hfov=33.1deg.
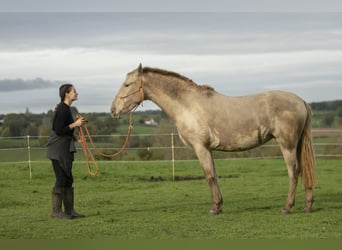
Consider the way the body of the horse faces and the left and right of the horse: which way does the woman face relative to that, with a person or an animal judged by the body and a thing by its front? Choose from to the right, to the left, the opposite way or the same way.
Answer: the opposite way

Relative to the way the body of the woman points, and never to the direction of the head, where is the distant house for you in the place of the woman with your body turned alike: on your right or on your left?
on your left

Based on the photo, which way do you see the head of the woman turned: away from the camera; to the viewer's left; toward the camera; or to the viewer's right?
to the viewer's right

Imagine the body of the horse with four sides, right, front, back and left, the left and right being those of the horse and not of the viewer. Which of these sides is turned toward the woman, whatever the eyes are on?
front

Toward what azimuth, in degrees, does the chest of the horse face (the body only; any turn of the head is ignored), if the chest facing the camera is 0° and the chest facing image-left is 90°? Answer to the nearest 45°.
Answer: approximately 90°

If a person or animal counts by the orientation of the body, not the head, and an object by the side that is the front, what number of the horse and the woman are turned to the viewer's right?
1

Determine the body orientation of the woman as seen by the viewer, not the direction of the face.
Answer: to the viewer's right

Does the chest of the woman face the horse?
yes
